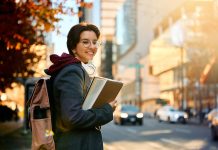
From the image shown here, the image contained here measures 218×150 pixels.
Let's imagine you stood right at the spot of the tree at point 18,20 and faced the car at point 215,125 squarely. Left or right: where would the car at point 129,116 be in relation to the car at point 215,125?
left

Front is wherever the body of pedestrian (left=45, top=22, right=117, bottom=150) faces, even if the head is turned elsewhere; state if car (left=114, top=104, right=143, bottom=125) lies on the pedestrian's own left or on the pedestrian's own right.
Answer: on the pedestrian's own left

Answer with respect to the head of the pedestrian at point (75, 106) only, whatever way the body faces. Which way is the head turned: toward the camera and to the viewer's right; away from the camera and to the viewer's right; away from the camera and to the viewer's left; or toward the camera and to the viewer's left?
toward the camera and to the viewer's right

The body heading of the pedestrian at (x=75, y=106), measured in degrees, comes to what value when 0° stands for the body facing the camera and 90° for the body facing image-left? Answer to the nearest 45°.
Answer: approximately 270°
